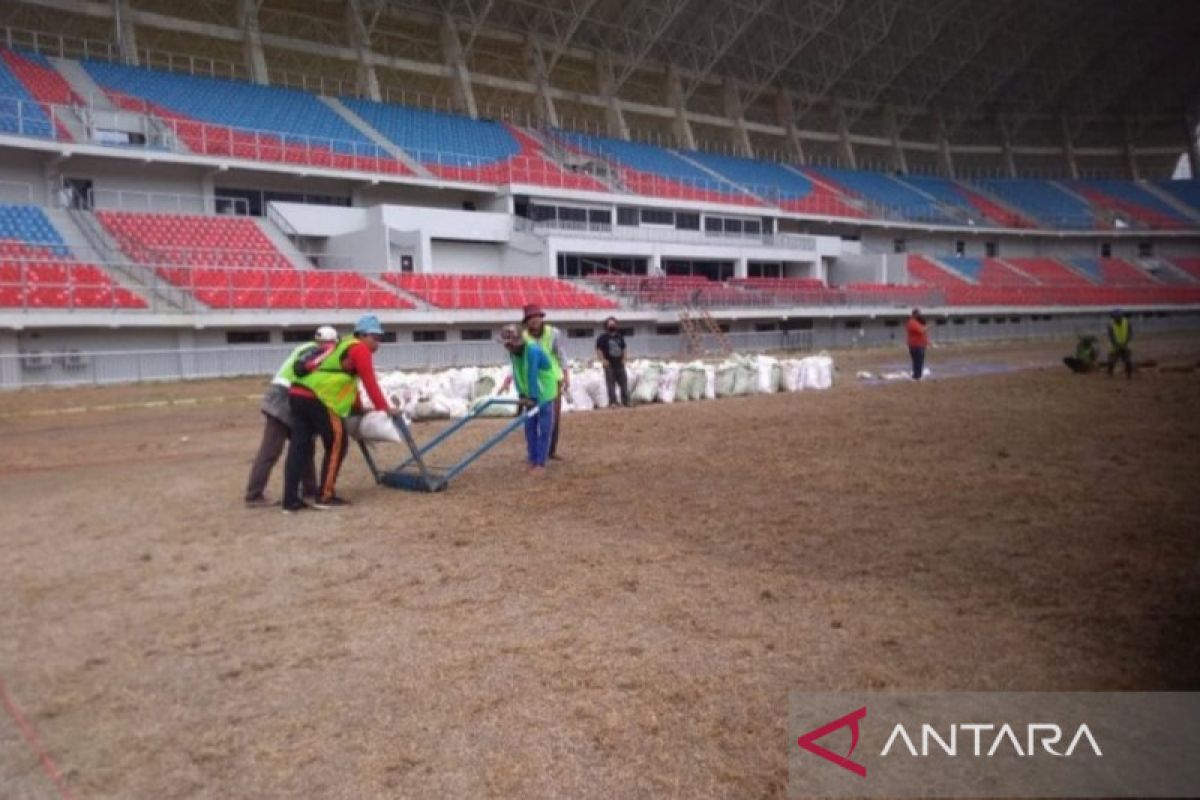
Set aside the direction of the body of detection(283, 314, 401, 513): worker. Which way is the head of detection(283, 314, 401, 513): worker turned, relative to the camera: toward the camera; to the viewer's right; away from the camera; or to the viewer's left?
to the viewer's right

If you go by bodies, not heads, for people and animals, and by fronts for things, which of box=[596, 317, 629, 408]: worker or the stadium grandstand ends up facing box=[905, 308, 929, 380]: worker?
the stadium grandstand

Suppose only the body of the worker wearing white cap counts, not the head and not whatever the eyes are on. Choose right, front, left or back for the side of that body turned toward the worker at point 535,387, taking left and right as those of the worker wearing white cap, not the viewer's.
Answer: front

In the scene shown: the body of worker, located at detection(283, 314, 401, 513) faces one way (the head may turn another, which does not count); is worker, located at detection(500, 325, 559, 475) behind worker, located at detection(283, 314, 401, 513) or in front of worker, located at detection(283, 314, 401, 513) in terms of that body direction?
in front

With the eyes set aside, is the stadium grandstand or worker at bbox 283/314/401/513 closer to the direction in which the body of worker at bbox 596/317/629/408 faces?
the worker

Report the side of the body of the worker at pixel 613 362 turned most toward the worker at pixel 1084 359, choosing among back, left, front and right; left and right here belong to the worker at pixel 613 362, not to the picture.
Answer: left

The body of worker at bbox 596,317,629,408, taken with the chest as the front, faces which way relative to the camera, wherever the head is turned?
toward the camera

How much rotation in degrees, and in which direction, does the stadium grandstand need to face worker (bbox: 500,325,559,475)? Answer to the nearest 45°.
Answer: approximately 45° to its right

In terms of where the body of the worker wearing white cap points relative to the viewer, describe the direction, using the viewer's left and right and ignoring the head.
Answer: facing to the right of the viewer

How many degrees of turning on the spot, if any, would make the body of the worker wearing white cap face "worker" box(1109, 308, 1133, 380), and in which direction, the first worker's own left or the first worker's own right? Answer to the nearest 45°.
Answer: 0° — they already face them

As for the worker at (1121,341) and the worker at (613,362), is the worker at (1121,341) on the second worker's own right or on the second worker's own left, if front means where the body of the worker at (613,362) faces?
on the second worker's own left

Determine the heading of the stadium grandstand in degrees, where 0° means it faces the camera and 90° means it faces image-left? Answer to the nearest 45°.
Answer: approximately 315°

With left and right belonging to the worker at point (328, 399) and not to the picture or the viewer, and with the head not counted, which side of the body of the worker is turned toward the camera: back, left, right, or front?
right
